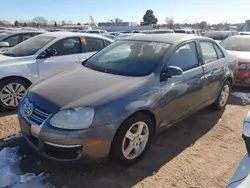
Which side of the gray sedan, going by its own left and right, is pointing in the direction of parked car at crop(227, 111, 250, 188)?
left

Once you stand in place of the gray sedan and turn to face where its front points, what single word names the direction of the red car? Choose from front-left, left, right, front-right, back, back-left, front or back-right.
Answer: back

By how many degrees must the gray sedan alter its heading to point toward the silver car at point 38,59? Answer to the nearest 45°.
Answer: approximately 90° to its right

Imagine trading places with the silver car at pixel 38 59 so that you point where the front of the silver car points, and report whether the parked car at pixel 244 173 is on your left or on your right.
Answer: on your left

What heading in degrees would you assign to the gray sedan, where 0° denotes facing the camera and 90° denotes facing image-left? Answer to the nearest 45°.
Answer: approximately 45°

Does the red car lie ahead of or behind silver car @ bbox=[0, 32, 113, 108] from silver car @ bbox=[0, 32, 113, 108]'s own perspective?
behind

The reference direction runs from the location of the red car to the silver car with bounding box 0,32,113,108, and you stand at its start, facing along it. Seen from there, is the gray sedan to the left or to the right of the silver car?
left
